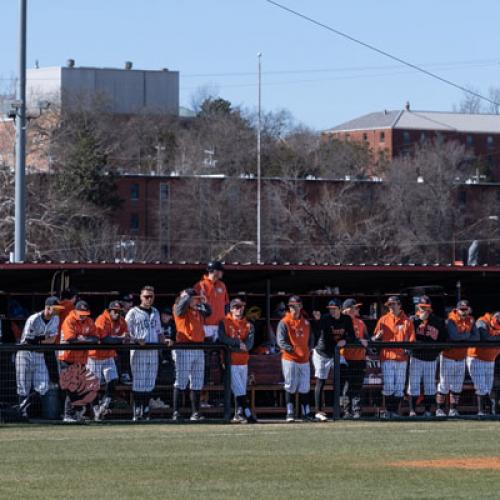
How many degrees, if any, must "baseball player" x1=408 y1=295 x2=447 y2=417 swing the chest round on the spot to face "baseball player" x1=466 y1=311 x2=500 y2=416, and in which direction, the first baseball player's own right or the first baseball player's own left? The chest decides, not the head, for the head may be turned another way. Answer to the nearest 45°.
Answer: approximately 135° to the first baseball player's own left

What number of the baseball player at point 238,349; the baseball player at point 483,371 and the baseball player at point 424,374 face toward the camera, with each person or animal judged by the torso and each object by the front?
3

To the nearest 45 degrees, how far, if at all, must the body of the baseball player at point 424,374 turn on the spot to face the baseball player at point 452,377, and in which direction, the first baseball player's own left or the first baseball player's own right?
approximately 135° to the first baseball player's own left

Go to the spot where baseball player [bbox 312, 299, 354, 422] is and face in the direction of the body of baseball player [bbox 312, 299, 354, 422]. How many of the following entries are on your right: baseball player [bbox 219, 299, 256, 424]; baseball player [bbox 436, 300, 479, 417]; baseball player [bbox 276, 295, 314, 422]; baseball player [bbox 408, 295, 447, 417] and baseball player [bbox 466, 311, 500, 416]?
2

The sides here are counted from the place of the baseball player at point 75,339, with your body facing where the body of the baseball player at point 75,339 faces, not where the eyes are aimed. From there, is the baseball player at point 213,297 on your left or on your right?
on your left

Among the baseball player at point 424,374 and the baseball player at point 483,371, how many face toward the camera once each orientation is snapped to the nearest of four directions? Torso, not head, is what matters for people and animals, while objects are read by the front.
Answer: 2

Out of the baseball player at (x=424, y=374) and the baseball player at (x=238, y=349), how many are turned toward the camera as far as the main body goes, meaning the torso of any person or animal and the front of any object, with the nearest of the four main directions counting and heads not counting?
2

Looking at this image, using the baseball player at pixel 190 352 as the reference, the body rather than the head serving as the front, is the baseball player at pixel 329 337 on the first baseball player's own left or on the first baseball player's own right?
on the first baseball player's own left

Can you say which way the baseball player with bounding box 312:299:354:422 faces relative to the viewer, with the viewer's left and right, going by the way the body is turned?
facing the viewer and to the right of the viewer

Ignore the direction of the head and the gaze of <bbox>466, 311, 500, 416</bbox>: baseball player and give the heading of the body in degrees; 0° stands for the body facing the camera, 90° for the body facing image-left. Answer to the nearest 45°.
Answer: approximately 0°
